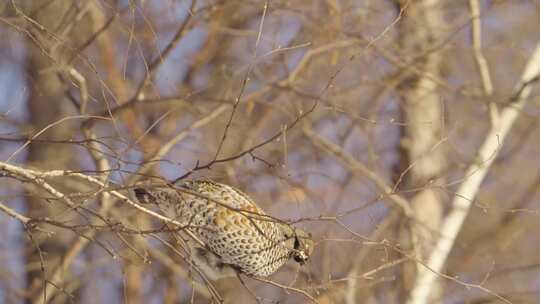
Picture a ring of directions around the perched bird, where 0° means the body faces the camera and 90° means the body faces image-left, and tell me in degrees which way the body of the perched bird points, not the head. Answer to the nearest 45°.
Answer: approximately 270°

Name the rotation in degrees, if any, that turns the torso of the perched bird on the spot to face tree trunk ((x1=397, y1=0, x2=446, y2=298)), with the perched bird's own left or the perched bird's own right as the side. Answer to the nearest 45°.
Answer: approximately 45° to the perched bird's own left
